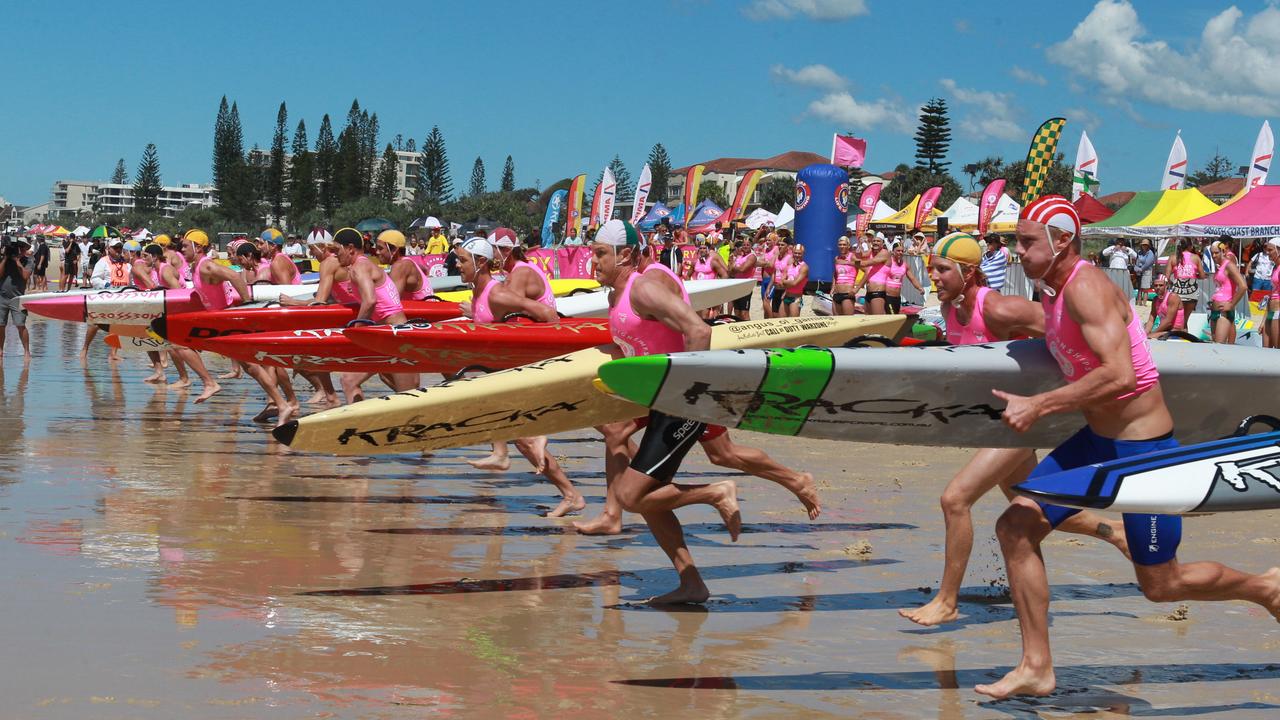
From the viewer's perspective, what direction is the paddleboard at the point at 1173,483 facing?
to the viewer's left

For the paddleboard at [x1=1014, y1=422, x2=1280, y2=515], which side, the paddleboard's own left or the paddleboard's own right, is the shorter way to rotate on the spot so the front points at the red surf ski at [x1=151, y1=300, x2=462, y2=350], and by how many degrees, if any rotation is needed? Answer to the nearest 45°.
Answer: approximately 45° to the paddleboard's own right

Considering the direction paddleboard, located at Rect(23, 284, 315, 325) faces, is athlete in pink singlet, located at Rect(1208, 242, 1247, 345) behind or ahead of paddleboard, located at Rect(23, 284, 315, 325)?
behind

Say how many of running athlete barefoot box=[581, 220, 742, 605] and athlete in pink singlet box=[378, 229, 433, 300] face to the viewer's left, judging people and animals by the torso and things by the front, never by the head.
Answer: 2

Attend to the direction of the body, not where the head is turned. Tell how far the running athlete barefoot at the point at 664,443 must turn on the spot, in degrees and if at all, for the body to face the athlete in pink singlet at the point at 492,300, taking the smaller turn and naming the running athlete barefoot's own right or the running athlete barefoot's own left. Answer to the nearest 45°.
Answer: approximately 90° to the running athlete barefoot's own right

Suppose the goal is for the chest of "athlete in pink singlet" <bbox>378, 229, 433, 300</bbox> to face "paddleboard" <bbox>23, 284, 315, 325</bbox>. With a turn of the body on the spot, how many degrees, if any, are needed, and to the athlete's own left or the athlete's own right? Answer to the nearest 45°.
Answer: approximately 45° to the athlete's own right

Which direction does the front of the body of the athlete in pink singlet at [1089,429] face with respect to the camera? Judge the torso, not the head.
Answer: to the viewer's left

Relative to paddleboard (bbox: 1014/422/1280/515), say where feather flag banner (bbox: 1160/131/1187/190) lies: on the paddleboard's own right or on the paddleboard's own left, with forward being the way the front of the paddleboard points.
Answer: on the paddleboard's own right

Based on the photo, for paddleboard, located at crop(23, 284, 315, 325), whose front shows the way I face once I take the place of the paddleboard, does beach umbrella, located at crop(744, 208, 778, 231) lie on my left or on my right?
on my right

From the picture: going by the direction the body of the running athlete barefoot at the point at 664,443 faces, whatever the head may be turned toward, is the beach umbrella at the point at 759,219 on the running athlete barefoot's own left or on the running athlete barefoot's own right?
on the running athlete barefoot's own right

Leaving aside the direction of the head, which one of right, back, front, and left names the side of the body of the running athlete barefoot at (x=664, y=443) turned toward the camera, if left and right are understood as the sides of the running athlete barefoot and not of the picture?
left

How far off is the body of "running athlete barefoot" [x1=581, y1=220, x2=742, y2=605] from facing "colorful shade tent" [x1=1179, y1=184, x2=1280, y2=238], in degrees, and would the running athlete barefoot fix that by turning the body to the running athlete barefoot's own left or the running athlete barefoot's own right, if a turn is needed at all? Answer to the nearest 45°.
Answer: approximately 135° to the running athlete barefoot's own right

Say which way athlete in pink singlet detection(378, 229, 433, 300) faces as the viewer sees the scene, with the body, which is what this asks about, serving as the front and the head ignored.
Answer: to the viewer's left
